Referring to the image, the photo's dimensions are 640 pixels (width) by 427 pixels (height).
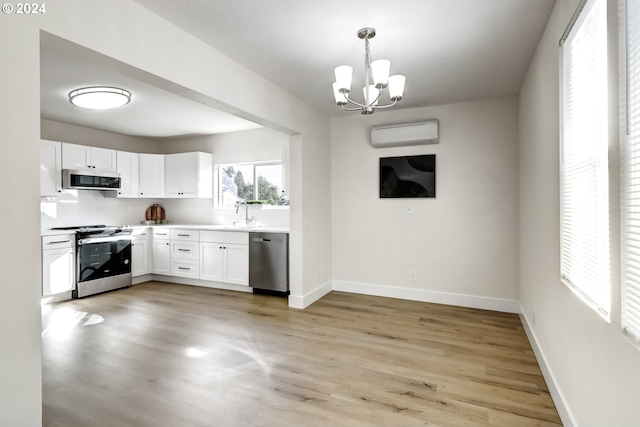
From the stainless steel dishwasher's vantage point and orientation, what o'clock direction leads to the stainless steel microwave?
The stainless steel microwave is roughly at 2 o'clock from the stainless steel dishwasher.

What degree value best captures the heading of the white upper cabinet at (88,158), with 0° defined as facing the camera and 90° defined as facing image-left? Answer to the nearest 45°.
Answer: approximately 315°

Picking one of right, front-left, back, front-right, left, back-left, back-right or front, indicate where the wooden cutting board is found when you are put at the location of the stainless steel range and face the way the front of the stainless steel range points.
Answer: left

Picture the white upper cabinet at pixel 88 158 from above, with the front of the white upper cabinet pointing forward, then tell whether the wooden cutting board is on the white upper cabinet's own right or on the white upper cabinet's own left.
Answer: on the white upper cabinet's own left

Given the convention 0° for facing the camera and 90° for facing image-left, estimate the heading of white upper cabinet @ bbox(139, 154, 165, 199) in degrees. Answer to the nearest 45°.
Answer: approximately 0°

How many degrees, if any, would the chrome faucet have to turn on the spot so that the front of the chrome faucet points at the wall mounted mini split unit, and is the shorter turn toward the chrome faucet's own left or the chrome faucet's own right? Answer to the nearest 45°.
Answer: approximately 90° to the chrome faucet's own left

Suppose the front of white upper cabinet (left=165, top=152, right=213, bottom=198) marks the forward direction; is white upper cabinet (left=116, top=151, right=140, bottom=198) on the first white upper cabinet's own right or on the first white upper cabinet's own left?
on the first white upper cabinet's own right

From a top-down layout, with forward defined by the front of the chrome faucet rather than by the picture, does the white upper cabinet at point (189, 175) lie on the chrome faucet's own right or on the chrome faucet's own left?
on the chrome faucet's own right
